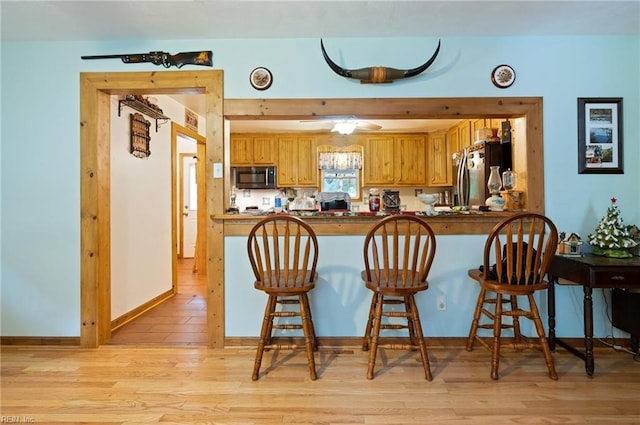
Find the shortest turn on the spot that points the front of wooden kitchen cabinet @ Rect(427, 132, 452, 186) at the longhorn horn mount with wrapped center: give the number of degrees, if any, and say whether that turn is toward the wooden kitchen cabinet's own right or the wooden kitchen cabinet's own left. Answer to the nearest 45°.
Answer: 0° — it already faces it

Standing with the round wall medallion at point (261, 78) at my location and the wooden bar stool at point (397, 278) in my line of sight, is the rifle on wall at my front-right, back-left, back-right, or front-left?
back-right

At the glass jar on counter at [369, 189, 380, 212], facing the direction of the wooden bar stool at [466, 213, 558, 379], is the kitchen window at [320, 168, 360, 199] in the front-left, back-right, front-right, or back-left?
back-left

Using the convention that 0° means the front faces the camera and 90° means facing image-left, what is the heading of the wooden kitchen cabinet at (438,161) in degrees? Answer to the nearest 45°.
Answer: approximately 0°

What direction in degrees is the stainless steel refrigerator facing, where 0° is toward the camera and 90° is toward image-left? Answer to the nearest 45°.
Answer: approximately 45°
